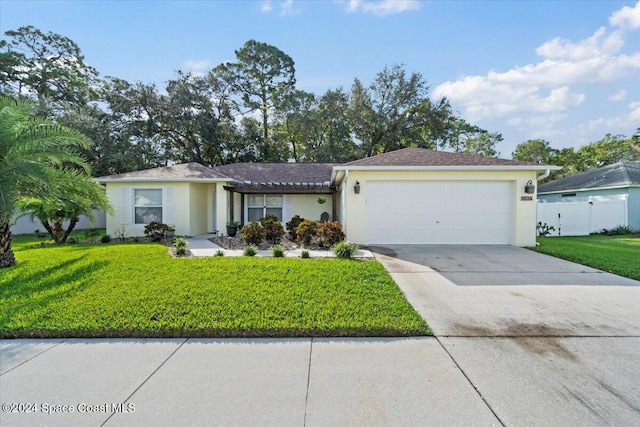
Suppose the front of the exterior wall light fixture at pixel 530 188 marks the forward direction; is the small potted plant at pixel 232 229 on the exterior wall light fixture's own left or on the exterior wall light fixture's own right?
on the exterior wall light fixture's own right

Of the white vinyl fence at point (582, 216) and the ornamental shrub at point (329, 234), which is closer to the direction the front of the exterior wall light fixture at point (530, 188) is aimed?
the ornamental shrub

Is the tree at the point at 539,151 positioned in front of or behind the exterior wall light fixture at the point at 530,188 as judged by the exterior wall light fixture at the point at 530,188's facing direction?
behind

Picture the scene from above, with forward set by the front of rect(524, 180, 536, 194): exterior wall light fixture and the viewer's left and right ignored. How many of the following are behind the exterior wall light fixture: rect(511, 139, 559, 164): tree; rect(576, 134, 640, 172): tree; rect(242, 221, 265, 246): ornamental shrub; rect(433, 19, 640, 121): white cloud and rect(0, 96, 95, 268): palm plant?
3

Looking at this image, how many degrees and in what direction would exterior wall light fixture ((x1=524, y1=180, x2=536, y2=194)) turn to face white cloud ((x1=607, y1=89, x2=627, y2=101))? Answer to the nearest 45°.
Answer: approximately 135° to its left

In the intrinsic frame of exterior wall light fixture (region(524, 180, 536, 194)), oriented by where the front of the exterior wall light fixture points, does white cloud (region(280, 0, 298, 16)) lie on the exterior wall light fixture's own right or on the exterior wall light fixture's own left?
on the exterior wall light fixture's own right

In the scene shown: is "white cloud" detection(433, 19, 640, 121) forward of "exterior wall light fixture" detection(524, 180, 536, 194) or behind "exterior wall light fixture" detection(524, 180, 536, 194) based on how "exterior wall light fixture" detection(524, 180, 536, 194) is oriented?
behind

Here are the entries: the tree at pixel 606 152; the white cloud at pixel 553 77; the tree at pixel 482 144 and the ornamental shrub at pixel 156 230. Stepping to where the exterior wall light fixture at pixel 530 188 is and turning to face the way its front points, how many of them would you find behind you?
3

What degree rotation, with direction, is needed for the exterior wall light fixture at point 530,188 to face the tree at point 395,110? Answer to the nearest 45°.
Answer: approximately 135° to its right

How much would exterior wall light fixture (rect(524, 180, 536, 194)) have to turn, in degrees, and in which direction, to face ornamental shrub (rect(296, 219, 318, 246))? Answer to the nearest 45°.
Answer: approximately 45° to its right

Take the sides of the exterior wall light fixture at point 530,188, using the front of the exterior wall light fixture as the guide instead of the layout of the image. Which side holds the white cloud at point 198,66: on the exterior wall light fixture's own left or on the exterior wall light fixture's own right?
on the exterior wall light fixture's own right

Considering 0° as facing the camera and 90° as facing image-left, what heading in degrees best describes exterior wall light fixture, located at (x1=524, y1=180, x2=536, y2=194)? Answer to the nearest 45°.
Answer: approximately 0°
